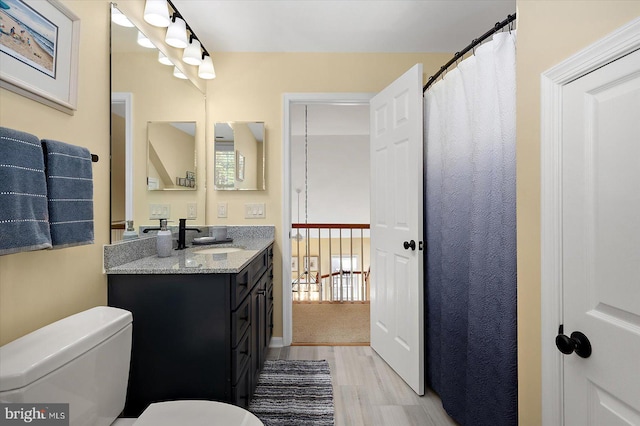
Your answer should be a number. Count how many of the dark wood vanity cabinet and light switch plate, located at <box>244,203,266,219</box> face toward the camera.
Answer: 1

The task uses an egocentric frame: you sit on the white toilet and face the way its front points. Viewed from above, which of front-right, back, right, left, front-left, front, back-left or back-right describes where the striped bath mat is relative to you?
left

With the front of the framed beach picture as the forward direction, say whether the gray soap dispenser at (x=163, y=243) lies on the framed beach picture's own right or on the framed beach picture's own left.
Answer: on the framed beach picture's own left

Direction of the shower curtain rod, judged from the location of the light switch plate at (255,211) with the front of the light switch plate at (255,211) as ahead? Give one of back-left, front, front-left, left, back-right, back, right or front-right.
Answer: front-left

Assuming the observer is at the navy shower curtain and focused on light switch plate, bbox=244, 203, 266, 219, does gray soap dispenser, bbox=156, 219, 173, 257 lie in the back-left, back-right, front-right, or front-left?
front-left

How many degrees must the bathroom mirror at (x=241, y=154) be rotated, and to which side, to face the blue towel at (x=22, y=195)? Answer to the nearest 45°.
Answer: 0° — it already faces it

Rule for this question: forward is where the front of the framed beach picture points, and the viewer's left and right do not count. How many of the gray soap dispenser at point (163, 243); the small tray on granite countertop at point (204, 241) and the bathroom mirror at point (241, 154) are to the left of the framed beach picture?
3

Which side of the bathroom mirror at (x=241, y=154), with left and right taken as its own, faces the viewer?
front

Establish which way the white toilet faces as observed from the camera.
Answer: facing the viewer and to the right of the viewer

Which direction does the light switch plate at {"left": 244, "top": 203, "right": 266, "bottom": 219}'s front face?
toward the camera

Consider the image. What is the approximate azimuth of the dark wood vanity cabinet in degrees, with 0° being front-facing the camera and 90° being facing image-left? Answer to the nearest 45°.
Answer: approximately 270°
